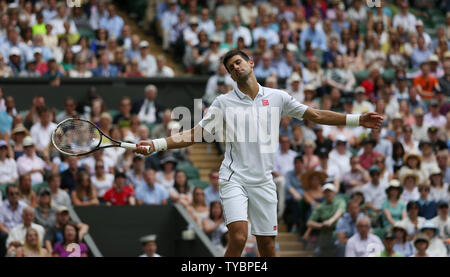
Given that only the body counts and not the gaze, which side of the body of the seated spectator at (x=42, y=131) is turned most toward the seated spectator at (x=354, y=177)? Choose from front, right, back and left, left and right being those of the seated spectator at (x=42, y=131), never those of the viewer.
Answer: left

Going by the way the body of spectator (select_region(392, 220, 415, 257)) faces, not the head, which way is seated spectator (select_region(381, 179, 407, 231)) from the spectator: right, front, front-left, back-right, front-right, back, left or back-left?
back-right

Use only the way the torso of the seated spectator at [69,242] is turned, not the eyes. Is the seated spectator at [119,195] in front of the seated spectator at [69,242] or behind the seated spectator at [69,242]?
behind

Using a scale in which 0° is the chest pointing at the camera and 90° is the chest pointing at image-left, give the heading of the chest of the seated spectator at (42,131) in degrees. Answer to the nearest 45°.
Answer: approximately 0°
